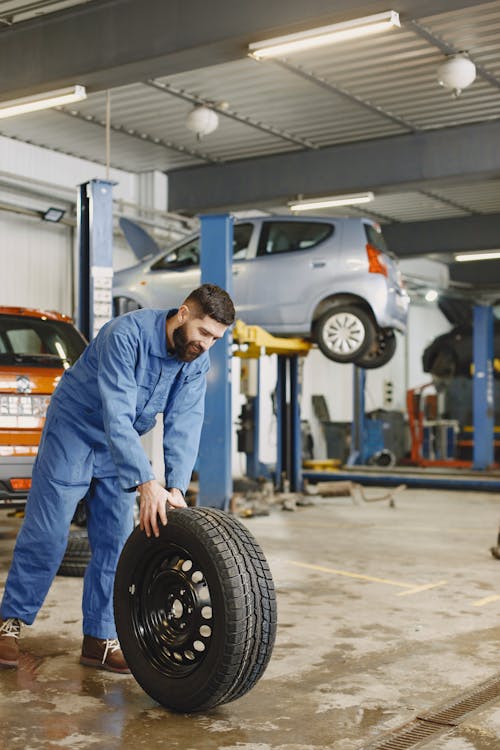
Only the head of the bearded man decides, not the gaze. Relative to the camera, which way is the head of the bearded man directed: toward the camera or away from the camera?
toward the camera

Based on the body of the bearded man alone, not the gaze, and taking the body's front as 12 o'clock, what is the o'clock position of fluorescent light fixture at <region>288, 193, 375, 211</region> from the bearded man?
The fluorescent light fixture is roughly at 8 o'clock from the bearded man.

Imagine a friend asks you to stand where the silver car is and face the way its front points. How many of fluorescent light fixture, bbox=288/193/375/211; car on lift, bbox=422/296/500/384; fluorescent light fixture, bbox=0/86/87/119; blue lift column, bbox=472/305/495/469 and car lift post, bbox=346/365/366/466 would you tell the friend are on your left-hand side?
1

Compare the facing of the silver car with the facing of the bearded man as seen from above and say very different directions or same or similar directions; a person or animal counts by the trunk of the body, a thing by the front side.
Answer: very different directions

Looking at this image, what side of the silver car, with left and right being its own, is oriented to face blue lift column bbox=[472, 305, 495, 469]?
right

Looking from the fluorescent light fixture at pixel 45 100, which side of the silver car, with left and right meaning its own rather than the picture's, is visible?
left

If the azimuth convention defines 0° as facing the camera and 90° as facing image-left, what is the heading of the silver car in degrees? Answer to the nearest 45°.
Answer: approximately 135°
